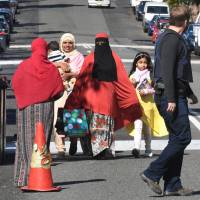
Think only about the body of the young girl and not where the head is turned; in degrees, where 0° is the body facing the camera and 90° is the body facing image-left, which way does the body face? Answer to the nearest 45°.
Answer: approximately 0°

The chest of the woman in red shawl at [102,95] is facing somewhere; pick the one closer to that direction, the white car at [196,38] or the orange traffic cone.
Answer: the orange traffic cone
